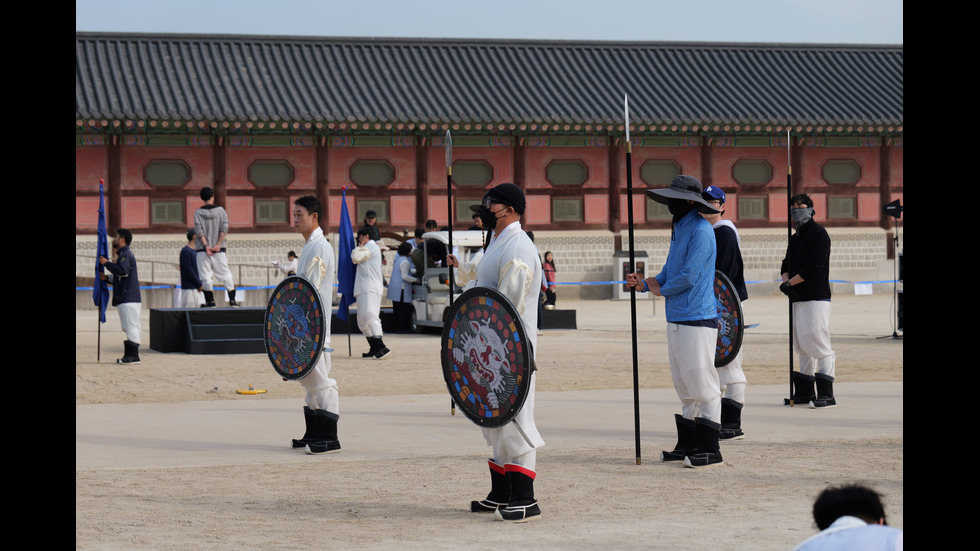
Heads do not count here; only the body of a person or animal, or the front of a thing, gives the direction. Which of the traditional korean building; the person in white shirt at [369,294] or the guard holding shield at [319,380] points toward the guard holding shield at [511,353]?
the traditional korean building

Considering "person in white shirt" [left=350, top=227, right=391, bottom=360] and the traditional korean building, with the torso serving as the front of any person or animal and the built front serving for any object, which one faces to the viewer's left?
the person in white shirt

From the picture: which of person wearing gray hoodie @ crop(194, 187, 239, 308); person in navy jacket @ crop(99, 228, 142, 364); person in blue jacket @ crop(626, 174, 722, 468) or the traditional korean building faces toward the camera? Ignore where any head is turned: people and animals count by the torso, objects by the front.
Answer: the traditional korean building

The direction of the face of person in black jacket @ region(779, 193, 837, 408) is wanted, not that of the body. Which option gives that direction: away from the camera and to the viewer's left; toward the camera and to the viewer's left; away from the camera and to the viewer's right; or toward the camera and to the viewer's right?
toward the camera and to the viewer's left

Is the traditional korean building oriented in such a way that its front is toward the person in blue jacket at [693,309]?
yes

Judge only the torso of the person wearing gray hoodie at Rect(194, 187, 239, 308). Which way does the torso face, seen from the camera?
away from the camera

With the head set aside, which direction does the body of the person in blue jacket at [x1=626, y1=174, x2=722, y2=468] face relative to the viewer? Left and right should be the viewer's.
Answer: facing to the left of the viewer

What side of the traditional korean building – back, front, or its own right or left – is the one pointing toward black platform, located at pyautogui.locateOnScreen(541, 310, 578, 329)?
front

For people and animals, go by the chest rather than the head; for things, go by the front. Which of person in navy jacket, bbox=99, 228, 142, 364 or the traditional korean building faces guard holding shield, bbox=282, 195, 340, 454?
the traditional korean building

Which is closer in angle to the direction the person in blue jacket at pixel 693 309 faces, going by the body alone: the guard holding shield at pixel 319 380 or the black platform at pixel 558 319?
the guard holding shield

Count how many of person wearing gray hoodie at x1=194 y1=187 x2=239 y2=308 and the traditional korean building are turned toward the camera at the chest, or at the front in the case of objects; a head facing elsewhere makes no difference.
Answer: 1

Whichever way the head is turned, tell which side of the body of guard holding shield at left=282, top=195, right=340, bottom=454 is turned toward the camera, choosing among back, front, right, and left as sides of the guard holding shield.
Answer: left

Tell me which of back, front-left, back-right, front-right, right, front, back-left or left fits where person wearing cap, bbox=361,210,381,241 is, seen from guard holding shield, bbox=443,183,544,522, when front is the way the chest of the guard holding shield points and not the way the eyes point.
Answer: right
